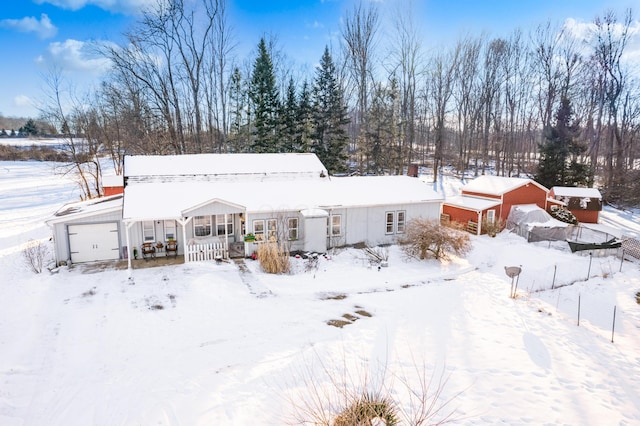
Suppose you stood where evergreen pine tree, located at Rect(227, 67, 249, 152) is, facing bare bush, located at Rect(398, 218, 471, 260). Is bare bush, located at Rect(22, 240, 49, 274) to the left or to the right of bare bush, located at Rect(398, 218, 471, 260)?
right

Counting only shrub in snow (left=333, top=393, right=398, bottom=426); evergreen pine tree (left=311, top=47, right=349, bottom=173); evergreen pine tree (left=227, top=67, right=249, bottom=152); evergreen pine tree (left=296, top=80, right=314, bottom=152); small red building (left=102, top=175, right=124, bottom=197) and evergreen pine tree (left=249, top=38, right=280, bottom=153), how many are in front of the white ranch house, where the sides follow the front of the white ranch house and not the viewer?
1

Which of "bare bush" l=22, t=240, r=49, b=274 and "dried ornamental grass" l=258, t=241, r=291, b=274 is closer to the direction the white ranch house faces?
the dried ornamental grass

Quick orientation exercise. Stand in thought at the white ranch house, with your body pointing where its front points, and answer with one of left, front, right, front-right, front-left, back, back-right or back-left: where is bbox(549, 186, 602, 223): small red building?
left

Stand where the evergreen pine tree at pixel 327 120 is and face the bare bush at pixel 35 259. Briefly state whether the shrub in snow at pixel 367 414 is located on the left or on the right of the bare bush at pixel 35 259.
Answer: left

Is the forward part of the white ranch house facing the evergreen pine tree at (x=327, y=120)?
no

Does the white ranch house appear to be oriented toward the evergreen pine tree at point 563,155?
no

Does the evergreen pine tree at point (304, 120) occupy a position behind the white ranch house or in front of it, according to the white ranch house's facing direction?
behind

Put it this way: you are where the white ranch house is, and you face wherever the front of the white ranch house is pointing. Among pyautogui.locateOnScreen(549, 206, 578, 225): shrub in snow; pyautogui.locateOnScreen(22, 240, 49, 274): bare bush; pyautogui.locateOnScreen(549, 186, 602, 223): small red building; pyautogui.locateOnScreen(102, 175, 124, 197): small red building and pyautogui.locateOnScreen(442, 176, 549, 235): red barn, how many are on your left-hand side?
3

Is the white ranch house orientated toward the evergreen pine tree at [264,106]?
no

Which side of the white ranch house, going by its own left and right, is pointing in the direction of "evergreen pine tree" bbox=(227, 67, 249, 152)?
back

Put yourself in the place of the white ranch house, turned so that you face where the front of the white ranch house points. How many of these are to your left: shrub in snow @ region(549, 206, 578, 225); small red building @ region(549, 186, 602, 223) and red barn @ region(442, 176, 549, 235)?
3

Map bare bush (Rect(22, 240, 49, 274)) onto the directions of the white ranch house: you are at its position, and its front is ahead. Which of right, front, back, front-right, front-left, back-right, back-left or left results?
right

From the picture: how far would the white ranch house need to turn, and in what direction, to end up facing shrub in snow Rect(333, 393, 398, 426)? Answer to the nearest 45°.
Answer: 0° — it already faces it

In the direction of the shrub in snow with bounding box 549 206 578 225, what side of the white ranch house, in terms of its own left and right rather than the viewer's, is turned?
left

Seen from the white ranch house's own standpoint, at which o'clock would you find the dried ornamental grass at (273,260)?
The dried ornamental grass is roughly at 11 o'clock from the white ranch house.

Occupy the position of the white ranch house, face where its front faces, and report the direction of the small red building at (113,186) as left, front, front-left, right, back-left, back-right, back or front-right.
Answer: back-right

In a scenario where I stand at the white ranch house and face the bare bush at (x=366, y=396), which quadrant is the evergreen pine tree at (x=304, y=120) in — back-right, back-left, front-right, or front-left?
back-left

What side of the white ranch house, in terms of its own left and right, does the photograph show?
front
